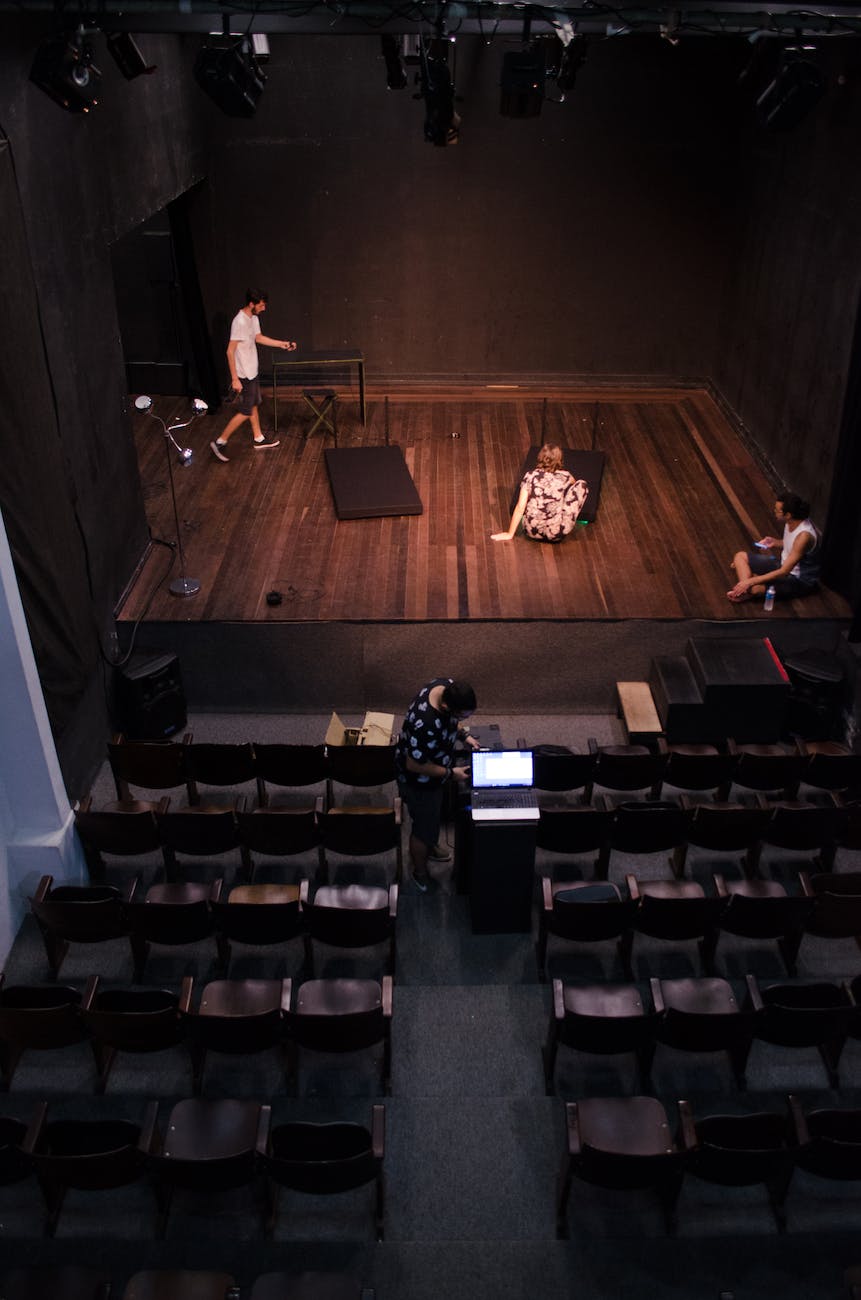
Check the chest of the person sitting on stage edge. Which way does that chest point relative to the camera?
to the viewer's left

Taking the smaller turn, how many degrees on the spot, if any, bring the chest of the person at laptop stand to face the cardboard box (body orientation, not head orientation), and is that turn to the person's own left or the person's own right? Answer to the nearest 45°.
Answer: approximately 90° to the person's own left

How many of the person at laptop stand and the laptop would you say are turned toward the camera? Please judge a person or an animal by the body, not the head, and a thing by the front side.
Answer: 1

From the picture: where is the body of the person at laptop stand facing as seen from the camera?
to the viewer's right

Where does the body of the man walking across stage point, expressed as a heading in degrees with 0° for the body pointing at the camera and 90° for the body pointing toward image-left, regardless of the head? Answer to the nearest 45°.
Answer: approximately 270°

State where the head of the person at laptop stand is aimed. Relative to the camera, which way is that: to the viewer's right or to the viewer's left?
to the viewer's right

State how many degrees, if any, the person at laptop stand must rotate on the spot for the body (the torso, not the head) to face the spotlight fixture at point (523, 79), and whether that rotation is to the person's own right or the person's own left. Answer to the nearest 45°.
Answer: approximately 90° to the person's own left
